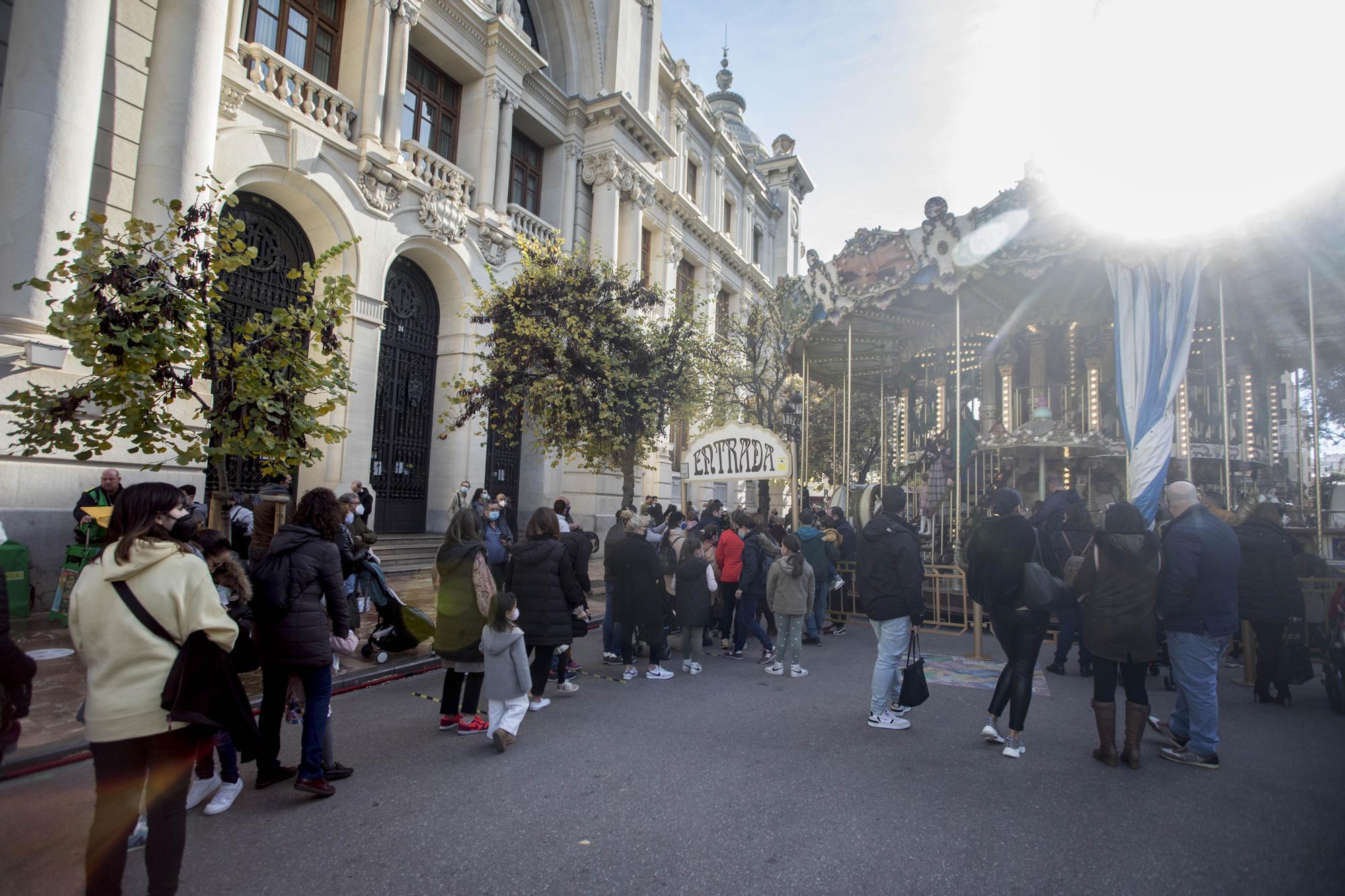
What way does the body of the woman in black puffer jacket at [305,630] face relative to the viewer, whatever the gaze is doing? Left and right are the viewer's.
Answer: facing away from the viewer and to the right of the viewer

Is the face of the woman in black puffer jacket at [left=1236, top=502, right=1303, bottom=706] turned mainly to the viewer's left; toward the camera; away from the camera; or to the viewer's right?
away from the camera

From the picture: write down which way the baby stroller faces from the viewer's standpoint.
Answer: facing to the right of the viewer

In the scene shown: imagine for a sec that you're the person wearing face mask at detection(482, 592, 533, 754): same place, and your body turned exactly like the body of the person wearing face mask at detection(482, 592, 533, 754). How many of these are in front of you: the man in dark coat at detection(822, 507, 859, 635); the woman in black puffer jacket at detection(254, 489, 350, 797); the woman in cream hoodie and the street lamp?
2

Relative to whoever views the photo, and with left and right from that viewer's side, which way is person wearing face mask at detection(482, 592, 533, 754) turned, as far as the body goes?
facing away from the viewer and to the right of the viewer

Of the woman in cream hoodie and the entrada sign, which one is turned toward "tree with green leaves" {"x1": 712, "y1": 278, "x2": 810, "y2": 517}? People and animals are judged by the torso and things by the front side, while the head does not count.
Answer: the woman in cream hoodie

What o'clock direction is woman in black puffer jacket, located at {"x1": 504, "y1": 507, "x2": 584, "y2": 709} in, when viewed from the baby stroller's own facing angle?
The woman in black puffer jacket is roughly at 2 o'clock from the baby stroller.

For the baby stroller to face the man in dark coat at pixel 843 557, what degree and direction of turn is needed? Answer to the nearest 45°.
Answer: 0° — it already faces them

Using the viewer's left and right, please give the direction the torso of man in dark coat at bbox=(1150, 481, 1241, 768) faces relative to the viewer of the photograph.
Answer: facing away from the viewer and to the left of the viewer

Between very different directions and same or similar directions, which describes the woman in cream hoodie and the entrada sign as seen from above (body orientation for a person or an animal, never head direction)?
very different directions

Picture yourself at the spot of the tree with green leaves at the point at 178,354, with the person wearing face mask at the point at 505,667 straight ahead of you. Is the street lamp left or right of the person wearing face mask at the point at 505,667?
left

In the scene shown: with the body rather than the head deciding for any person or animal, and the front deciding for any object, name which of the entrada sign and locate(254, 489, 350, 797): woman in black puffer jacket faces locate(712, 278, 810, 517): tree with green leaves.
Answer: the woman in black puffer jacket

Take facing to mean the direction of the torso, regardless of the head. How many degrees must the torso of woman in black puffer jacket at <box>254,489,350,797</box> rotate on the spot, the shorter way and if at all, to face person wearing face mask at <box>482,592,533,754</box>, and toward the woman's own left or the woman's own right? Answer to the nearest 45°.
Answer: approximately 45° to the woman's own right

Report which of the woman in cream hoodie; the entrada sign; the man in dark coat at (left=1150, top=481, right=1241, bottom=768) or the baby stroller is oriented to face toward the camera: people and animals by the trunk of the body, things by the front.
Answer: the entrada sign
